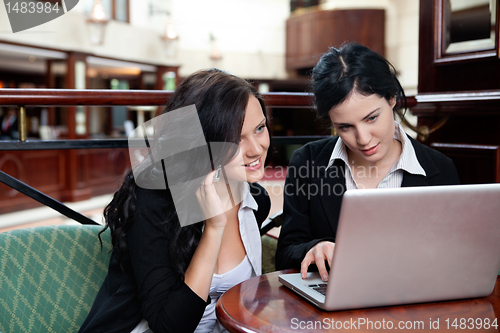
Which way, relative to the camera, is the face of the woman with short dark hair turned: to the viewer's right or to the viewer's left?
to the viewer's right

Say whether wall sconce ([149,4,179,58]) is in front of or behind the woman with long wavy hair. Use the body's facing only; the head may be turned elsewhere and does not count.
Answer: behind

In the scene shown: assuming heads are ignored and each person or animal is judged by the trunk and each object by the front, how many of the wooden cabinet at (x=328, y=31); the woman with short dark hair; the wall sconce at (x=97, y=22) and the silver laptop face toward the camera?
3

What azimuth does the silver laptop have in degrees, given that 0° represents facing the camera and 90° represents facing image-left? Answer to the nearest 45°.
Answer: approximately 135°

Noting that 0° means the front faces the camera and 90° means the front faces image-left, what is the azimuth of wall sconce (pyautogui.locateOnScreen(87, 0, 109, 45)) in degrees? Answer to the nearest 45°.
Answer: approximately 0°

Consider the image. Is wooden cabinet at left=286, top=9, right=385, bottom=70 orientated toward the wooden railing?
yes

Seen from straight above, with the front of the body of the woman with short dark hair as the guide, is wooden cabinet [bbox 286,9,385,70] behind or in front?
behind

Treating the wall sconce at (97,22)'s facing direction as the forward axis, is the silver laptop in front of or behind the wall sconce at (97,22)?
in front
